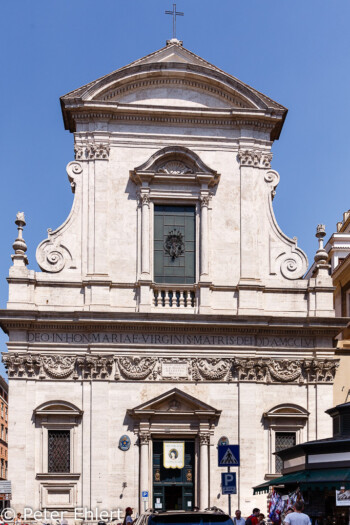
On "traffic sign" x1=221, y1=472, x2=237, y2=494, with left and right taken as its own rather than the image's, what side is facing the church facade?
back

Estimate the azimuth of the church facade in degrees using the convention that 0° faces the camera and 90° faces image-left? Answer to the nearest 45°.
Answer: approximately 0°

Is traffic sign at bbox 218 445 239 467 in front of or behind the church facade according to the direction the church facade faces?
in front

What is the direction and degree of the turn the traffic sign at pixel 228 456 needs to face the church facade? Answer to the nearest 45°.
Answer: approximately 180°

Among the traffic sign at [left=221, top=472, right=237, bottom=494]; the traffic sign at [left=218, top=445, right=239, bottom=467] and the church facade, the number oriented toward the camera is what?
3

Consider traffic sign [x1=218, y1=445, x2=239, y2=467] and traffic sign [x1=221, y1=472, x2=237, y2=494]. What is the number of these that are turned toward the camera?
2

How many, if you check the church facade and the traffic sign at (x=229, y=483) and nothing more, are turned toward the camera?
2

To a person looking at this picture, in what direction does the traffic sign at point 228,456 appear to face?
facing the viewer

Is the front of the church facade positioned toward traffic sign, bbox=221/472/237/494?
yes
